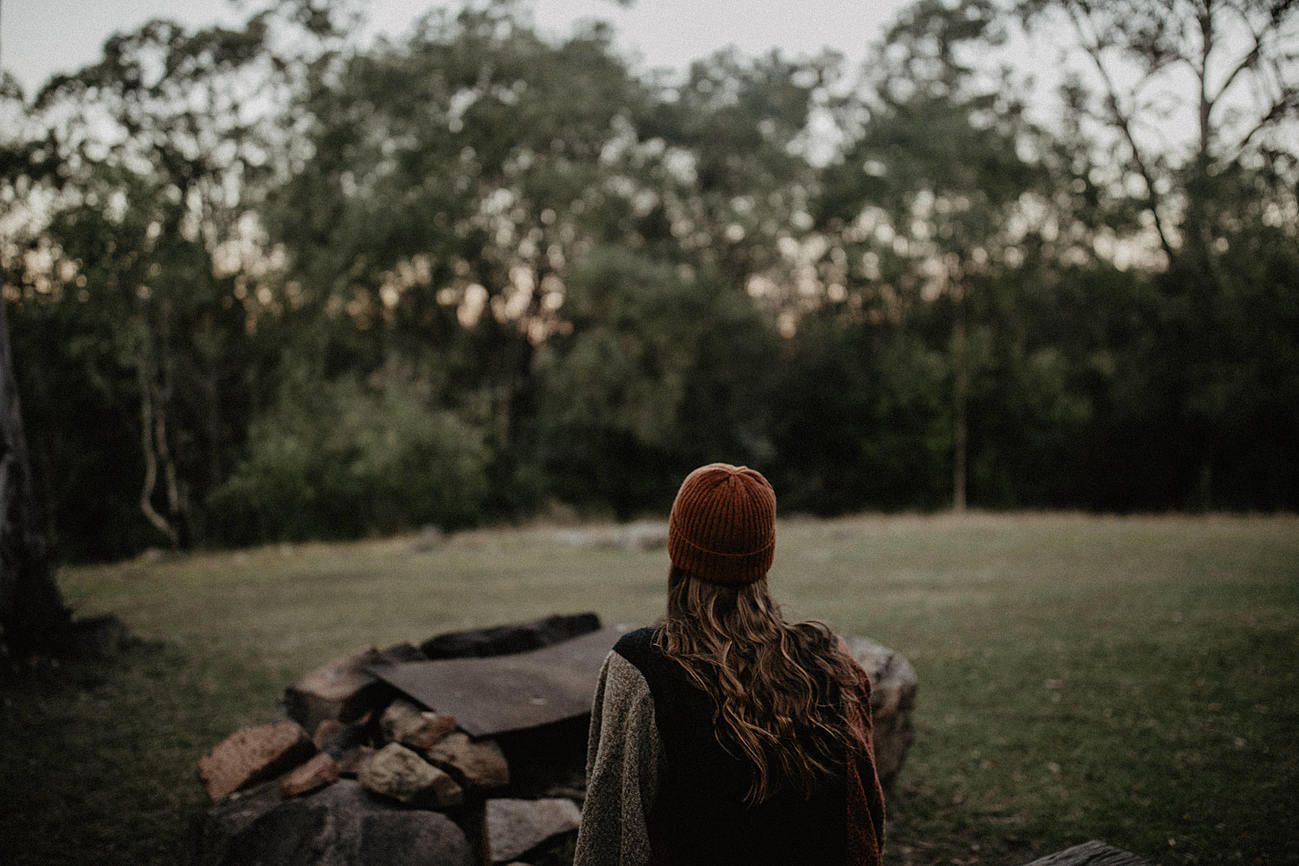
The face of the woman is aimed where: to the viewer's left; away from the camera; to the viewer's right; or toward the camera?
away from the camera

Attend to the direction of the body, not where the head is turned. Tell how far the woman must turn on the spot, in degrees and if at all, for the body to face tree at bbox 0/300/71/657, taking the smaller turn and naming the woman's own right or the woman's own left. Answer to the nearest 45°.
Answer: approximately 45° to the woman's own left

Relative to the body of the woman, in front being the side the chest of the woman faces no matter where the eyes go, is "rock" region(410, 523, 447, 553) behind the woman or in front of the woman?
in front

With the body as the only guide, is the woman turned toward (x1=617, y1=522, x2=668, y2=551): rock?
yes

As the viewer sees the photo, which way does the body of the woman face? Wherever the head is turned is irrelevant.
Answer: away from the camera
